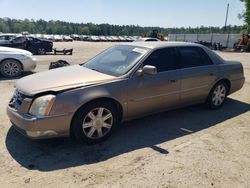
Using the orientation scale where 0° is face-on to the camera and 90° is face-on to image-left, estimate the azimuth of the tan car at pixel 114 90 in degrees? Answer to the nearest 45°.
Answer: approximately 45°

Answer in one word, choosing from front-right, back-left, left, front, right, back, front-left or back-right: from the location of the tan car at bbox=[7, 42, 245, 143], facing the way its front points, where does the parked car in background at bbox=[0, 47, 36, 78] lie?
right

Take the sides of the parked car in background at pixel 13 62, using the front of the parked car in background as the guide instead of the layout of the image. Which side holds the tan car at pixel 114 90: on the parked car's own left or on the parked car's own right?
on the parked car's own right

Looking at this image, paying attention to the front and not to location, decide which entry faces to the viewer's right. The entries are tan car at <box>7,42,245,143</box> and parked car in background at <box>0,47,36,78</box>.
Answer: the parked car in background

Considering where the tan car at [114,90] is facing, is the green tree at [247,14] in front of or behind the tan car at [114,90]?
behind

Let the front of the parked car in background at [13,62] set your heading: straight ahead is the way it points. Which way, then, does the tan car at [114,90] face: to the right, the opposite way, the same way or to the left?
the opposite way

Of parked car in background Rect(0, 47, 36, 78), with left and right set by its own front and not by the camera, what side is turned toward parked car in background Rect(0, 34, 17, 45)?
left

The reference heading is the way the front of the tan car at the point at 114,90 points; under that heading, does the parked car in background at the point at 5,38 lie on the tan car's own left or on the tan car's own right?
on the tan car's own right

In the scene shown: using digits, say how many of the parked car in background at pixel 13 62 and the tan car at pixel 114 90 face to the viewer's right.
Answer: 1
